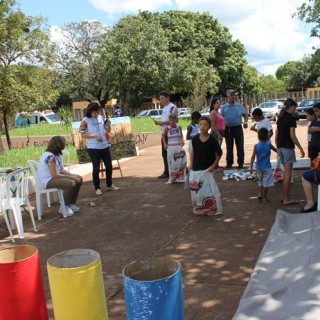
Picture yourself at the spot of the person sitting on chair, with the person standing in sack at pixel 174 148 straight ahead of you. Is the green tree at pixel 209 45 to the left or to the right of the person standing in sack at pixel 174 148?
left

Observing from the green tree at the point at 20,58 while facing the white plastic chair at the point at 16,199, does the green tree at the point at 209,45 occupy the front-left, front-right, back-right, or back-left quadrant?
back-left

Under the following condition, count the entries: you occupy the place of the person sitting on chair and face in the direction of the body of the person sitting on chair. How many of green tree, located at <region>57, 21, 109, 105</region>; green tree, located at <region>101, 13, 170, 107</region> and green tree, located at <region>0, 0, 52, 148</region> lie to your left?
3

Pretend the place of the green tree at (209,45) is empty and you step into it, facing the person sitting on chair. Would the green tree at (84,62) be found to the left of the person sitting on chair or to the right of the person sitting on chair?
right

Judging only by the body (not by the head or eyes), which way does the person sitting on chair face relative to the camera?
to the viewer's right

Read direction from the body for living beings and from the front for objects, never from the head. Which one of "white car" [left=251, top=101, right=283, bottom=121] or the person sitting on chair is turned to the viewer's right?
the person sitting on chair

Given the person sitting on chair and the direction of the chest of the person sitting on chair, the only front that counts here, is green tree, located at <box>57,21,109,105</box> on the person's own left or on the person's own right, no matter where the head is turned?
on the person's own left

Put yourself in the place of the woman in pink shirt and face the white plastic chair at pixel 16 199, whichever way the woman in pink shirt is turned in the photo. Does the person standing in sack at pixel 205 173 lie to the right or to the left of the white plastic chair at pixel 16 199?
left

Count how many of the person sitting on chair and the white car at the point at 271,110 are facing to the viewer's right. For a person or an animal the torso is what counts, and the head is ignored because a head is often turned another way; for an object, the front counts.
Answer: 1
